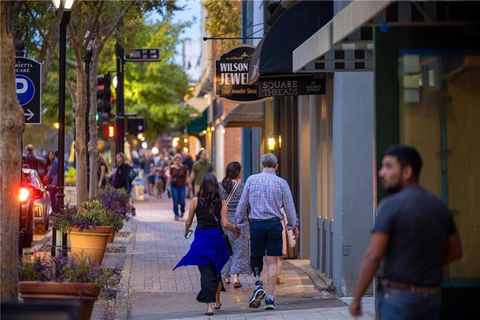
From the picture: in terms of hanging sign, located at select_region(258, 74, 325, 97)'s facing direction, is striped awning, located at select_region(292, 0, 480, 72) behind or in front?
in front

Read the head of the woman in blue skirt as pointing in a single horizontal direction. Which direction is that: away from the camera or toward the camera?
away from the camera

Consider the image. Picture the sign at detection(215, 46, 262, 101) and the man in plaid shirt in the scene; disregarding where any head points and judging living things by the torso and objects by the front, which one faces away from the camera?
the man in plaid shirt

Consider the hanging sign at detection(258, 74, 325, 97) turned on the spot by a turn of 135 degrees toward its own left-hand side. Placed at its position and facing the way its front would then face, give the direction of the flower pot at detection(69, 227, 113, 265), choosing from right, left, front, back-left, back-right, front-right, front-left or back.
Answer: back-left

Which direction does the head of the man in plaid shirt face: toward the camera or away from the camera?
away from the camera

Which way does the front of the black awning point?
to the viewer's left

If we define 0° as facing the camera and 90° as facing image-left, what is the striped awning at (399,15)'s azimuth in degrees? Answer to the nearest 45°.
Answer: approximately 90°

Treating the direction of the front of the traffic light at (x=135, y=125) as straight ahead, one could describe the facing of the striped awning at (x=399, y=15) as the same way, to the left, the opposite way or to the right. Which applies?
to the right

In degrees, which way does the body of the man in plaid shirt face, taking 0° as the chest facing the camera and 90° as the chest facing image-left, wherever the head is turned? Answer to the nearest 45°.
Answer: approximately 180°

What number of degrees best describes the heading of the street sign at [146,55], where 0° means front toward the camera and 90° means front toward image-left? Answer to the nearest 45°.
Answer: approximately 0°

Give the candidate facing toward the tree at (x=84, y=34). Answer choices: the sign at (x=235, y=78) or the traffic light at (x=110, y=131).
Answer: the traffic light

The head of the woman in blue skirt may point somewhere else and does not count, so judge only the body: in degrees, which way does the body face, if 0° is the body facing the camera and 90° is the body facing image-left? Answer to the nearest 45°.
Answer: approximately 180°

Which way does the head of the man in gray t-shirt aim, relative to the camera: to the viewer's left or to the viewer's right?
to the viewer's left
